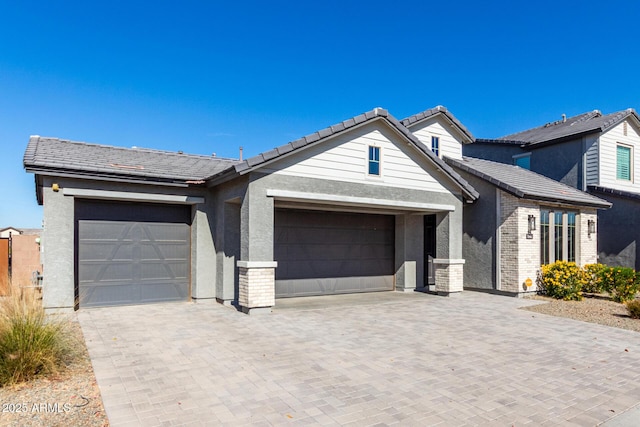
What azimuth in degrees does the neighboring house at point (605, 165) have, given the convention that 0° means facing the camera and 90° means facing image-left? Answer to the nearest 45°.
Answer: approximately 315°

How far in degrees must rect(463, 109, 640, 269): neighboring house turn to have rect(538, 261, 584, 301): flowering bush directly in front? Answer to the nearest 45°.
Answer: approximately 45° to its right

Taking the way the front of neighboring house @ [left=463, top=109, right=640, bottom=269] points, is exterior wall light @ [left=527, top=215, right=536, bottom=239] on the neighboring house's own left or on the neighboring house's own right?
on the neighboring house's own right

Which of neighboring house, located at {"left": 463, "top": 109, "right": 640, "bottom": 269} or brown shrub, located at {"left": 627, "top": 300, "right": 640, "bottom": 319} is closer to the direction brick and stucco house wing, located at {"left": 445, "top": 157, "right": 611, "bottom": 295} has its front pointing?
the brown shrub

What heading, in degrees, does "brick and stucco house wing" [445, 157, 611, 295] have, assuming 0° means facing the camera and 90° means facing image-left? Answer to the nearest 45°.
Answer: approximately 315°

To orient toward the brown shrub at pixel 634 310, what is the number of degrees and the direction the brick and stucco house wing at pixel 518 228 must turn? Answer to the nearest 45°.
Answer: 0° — it already faces it
